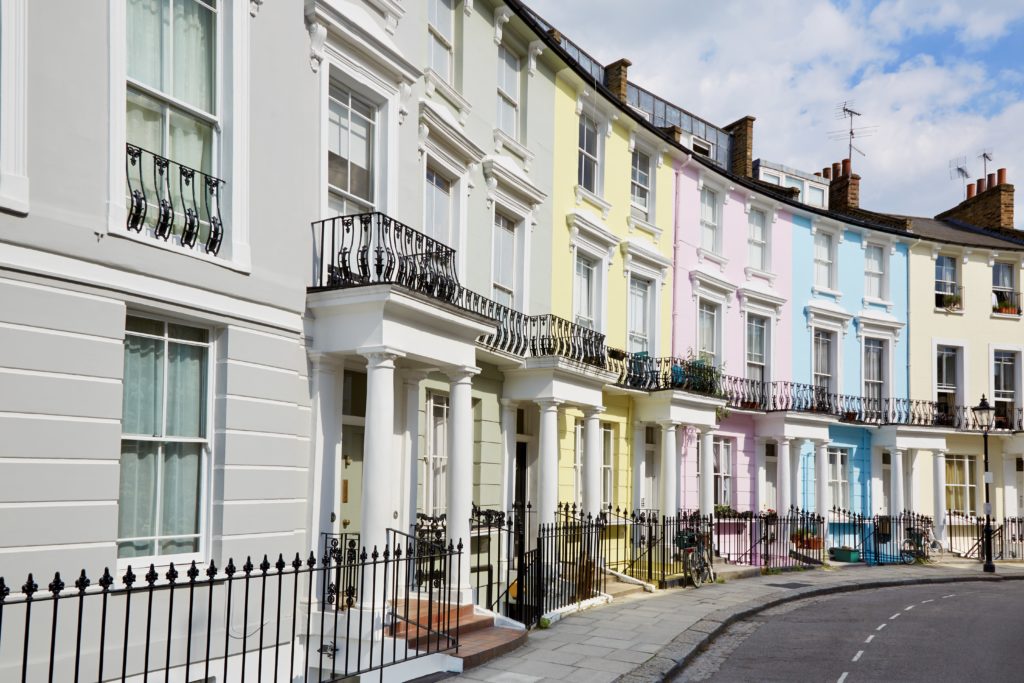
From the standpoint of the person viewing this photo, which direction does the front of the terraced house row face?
facing the viewer and to the right of the viewer

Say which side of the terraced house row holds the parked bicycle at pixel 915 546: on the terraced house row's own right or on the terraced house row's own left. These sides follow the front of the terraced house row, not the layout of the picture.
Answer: on the terraced house row's own left

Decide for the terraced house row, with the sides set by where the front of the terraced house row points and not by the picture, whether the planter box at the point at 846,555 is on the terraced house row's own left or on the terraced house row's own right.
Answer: on the terraced house row's own left
